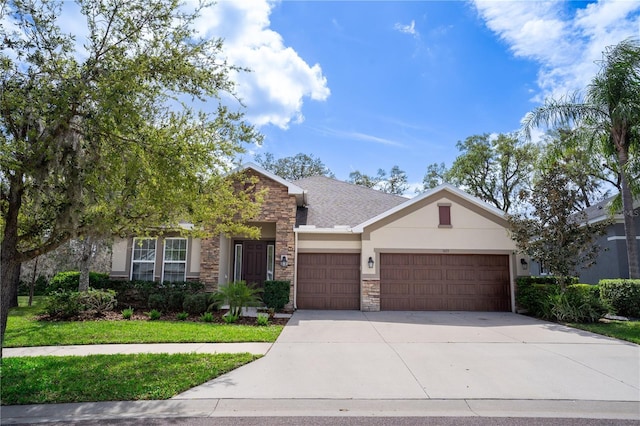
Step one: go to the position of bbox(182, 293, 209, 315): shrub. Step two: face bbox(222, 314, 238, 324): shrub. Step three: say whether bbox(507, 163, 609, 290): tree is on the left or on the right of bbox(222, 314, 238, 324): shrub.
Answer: left

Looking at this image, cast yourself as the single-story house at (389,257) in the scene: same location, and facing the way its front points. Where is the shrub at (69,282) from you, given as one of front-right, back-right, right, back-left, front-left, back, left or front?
right

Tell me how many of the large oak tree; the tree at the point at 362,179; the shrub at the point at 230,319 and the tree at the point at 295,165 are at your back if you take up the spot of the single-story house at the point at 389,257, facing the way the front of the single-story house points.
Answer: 2

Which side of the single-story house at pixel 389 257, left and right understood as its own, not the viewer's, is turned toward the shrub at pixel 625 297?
left

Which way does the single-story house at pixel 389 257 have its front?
toward the camera

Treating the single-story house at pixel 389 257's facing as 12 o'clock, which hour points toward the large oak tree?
The large oak tree is roughly at 1 o'clock from the single-story house.

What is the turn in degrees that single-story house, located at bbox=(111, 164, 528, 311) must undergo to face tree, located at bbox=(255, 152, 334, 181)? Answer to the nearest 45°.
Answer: approximately 180°

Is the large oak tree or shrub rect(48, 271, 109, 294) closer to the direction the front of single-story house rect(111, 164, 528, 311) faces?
the large oak tree

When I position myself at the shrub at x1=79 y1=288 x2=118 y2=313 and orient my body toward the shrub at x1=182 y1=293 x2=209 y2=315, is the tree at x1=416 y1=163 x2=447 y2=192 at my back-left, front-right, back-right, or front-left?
front-left

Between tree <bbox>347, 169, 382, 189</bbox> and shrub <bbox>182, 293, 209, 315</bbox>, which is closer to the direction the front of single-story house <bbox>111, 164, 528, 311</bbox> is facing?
the shrub

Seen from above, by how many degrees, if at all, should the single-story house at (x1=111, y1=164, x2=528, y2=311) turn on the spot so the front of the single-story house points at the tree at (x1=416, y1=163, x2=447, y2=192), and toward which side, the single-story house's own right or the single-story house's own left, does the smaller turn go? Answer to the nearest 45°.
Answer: approximately 180°

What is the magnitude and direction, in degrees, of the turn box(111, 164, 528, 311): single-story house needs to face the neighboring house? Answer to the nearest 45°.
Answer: approximately 90° to its left

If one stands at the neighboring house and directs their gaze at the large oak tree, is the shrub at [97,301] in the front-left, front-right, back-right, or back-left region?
front-right

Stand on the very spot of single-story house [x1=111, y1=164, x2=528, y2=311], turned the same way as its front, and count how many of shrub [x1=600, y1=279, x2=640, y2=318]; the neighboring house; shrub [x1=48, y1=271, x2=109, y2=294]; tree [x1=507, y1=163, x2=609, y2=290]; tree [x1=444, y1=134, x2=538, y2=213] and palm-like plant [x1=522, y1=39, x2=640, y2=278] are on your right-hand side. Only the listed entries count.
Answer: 1
